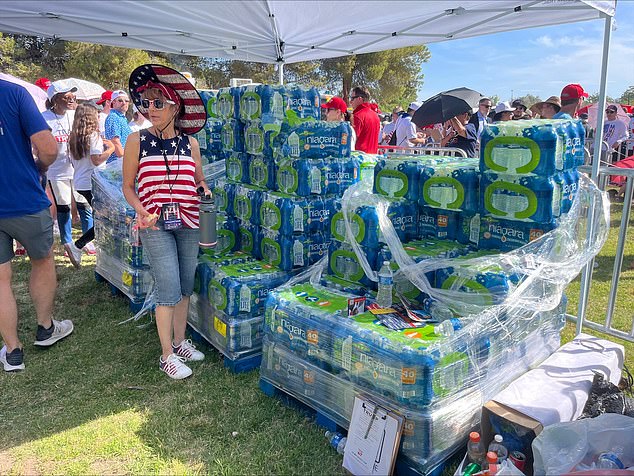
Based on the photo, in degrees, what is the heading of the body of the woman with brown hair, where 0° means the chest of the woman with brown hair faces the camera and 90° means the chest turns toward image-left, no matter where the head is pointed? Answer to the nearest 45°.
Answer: approximately 225°

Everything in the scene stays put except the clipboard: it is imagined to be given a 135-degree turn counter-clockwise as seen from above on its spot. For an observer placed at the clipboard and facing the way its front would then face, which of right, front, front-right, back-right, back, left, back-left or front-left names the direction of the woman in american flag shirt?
left

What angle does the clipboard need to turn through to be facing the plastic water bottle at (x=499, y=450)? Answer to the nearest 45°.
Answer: approximately 90° to its left

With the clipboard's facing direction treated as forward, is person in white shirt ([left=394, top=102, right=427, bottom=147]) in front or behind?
behind

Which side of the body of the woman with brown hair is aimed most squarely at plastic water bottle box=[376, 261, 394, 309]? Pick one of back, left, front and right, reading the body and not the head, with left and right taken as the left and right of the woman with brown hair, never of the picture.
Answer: right

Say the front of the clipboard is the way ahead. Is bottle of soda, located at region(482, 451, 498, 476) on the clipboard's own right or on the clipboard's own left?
on the clipboard's own left

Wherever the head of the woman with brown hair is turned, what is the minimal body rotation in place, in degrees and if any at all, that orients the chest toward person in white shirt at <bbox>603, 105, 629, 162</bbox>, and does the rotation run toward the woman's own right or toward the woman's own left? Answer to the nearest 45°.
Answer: approximately 45° to the woman's own right

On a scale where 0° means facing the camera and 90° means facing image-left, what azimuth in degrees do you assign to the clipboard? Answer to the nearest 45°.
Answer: approximately 0°

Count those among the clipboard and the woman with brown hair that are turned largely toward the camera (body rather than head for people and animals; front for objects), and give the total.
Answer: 1

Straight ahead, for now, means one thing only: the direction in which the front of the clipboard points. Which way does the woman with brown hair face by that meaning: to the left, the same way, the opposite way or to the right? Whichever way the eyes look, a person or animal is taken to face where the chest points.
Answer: the opposite way

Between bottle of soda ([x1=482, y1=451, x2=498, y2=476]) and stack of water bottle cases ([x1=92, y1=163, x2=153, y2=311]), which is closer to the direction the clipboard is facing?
the bottle of soda

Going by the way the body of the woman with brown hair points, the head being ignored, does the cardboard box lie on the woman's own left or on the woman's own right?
on the woman's own right

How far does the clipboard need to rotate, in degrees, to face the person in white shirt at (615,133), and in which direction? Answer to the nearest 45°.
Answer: approximately 135° to its left

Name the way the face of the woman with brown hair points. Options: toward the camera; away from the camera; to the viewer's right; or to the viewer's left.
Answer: away from the camera
